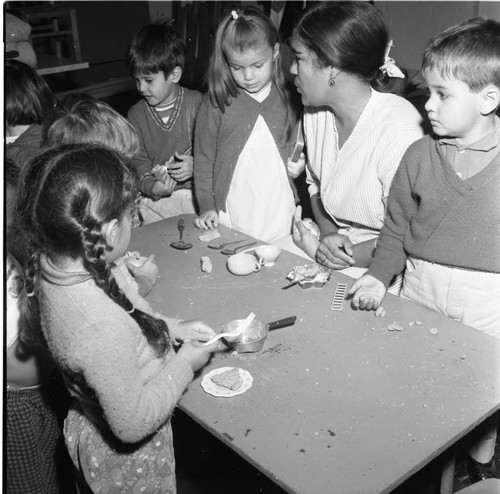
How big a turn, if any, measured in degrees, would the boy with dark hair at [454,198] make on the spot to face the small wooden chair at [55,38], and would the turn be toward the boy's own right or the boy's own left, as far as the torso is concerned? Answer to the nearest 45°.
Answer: approximately 90° to the boy's own right

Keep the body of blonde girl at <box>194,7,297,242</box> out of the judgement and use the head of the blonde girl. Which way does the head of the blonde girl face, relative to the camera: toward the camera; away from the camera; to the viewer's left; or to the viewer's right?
toward the camera

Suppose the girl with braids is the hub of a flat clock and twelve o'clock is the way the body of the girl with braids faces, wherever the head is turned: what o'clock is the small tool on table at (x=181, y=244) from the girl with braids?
The small tool on table is roughly at 11 o'clock from the girl with braids.

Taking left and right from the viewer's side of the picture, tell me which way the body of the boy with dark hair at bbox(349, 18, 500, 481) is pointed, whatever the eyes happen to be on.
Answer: facing the viewer and to the left of the viewer

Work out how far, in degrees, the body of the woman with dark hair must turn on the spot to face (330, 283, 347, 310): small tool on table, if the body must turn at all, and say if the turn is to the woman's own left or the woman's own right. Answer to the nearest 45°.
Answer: approximately 45° to the woman's own left

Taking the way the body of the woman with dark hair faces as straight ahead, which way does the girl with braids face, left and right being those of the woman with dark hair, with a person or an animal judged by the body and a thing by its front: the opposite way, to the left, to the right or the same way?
the opposite way

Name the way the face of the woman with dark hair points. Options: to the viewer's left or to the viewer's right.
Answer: to the viewer's left

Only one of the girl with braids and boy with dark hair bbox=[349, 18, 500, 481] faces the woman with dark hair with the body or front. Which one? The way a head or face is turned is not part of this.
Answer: the girl with braids

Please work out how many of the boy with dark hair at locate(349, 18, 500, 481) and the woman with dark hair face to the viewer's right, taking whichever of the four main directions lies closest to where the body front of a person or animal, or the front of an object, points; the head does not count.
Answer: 0

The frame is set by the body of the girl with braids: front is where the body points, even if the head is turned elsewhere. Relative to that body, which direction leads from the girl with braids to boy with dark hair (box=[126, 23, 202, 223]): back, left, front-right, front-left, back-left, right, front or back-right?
front-left

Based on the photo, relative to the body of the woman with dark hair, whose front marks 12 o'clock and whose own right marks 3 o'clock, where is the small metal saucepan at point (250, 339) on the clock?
The small metal saucepan is roughly at 11 o'clock from the woman with dark hair.

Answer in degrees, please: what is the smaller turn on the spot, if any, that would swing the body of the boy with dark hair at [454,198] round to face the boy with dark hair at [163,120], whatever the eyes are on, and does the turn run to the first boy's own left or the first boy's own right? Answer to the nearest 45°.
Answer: approximately 90° to the first boy's own right

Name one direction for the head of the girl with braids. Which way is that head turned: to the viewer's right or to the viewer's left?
to the viewer's right

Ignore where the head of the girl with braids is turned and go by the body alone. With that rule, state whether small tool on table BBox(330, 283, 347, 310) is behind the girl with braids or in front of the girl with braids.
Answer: in front

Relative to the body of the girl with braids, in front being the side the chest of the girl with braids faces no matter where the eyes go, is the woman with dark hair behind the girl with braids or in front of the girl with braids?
in front

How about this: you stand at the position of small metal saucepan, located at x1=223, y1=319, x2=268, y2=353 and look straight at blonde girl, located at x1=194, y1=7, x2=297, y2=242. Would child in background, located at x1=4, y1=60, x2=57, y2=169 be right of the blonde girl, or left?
left

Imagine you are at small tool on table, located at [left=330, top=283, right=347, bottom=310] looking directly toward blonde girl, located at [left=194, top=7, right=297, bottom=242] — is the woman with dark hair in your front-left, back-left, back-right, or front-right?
front-right
